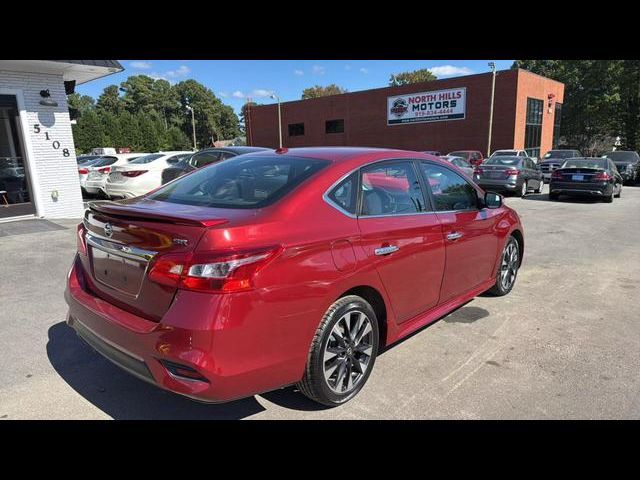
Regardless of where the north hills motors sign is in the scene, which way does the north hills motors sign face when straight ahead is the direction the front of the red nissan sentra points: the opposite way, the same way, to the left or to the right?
the opposite way

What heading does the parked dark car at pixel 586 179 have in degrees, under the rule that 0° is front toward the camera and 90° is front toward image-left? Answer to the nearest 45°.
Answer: approximately 180°

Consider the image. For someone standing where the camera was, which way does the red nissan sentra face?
facing away from the viewer and to the right of the viewer

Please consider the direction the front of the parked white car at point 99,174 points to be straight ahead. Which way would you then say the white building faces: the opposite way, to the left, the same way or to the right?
to the right

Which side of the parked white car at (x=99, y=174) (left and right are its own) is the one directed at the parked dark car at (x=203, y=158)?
right

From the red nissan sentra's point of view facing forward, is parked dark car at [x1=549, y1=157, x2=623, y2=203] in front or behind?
in front

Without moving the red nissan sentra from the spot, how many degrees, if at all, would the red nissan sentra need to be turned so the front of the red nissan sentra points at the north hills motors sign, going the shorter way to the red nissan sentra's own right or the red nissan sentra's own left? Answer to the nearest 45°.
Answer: approximately 45° to the red nissan sentra's own left

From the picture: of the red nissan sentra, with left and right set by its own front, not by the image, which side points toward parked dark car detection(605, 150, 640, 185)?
front

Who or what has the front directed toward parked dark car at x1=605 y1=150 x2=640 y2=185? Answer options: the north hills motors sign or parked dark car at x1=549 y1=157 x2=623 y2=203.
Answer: parked dark car at x1=549 y1=157 x2=623 y2=203

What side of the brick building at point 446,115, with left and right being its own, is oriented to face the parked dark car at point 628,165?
front

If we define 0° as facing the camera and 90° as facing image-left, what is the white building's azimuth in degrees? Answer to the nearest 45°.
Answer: approximately 315°

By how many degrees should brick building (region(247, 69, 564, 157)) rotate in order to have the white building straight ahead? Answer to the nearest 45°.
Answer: approximately 45° to its right

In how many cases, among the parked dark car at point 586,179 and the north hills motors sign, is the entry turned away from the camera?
1

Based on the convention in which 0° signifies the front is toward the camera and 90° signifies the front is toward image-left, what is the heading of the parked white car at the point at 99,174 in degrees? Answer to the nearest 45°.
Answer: approximately 225°

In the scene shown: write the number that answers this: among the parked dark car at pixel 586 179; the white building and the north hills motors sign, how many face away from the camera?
1

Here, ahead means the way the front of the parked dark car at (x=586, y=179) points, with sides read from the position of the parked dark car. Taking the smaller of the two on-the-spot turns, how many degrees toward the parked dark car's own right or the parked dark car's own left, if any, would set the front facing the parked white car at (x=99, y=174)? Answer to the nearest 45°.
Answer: approximately 135° to the parked dark car's own left

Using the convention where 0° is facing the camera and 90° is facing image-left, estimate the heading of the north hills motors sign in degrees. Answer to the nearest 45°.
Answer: approximately 45°

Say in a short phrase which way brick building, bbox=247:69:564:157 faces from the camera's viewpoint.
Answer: facing the viewer and to the left of the viewer
